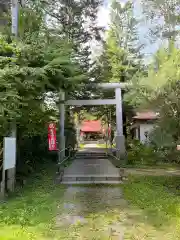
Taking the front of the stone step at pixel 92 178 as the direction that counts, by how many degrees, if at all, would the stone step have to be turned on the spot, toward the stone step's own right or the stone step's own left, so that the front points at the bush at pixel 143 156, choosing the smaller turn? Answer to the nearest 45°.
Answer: approximately 135° to the stone step's own left

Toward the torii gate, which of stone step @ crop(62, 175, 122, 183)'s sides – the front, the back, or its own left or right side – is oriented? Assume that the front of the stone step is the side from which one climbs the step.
back

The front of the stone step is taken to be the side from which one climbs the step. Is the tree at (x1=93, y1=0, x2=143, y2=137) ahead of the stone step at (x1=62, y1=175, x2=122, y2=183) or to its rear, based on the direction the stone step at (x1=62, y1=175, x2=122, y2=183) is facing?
to the rear

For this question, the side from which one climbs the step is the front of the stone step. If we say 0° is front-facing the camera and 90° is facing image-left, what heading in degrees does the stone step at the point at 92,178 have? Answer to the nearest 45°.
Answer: approximately 0°
